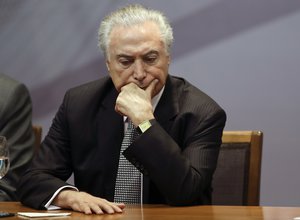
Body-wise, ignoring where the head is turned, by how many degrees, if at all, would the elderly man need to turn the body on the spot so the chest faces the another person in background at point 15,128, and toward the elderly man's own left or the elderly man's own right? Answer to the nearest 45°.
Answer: approximately 135° to the elderly man's own right

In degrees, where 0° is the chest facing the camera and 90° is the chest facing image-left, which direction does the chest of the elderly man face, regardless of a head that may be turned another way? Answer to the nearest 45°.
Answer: approximately 0°
